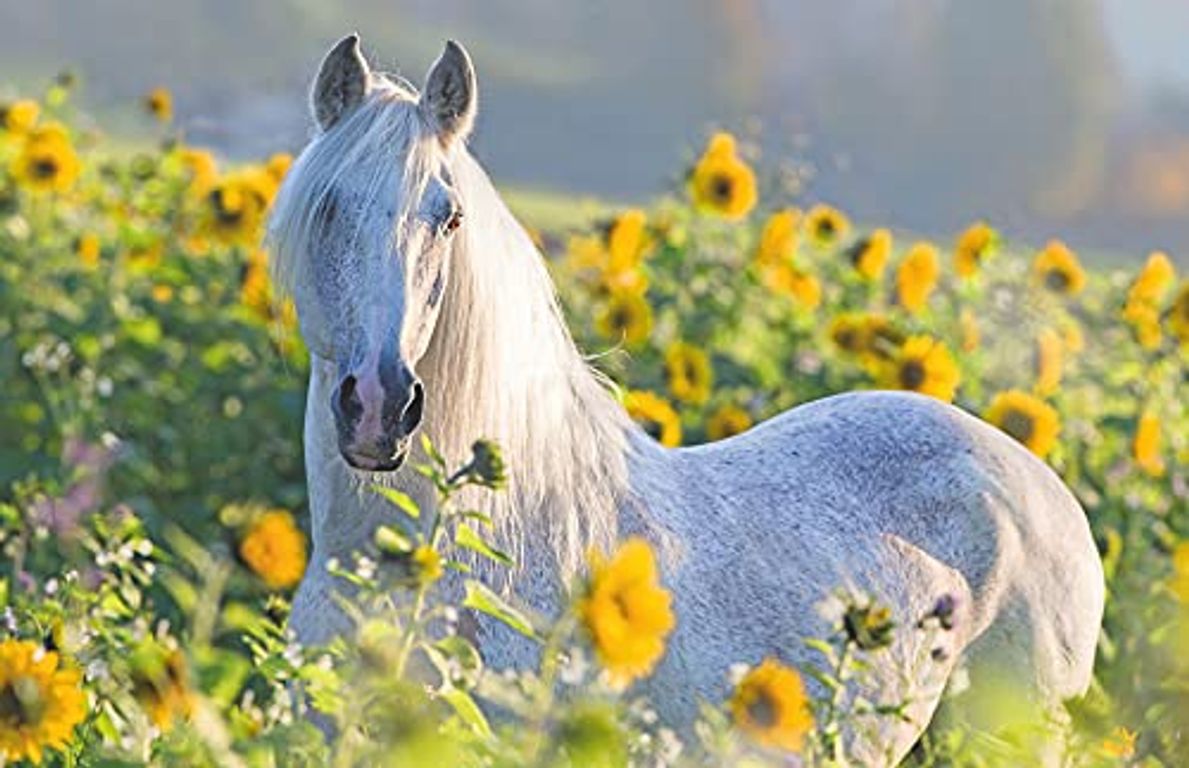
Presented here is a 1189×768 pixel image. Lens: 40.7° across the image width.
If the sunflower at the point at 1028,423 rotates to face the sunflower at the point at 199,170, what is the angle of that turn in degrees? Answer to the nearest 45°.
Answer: approximately 90° to its right

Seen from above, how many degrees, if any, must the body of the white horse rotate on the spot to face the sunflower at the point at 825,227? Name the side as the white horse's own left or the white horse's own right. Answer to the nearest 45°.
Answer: approximately 135° to the white horse's own right

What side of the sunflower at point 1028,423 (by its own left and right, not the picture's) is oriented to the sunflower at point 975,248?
back

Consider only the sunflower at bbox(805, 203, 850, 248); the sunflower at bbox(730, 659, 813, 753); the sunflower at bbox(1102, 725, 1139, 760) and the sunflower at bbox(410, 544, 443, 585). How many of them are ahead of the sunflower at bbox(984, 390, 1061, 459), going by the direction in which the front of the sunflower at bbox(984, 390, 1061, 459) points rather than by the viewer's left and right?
3

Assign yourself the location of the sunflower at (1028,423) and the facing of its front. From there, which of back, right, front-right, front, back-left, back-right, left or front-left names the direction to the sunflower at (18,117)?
right

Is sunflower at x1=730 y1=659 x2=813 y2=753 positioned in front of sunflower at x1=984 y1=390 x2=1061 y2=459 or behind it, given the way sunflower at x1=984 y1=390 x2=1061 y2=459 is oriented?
in front

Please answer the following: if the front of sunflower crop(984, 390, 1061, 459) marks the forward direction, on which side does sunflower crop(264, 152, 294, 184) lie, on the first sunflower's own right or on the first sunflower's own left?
on the first sunflower's own right

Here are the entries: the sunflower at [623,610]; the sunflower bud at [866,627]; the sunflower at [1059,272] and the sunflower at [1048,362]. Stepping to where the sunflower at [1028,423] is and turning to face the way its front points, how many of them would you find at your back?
2

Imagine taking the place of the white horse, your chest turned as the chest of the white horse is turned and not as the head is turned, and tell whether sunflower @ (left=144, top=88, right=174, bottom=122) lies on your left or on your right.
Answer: on your right

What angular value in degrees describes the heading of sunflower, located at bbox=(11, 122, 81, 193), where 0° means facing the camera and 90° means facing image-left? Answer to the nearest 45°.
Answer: approximately 0°

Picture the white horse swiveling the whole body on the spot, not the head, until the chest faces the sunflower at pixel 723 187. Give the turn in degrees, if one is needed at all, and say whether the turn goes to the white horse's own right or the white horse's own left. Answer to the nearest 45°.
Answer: approximately 135° to the white horse's own right

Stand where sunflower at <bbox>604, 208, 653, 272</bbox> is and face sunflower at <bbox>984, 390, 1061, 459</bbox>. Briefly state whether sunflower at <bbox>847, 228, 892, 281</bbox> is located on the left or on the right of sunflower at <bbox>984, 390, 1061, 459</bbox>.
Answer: left
